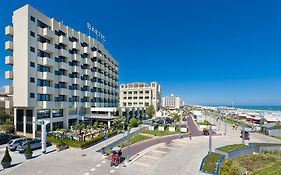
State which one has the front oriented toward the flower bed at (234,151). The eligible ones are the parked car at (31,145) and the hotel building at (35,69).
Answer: the hotel building

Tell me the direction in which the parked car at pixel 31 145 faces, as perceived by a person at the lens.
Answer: facing the viewer and to the left of the viewer

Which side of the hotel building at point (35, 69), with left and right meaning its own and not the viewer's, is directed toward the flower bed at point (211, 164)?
front

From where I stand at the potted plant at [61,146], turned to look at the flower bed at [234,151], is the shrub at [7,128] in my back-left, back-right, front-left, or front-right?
back-left

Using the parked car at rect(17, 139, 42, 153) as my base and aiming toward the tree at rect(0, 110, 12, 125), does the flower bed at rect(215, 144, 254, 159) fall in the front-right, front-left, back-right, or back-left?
back-right

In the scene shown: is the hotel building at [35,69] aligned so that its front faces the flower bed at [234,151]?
yes

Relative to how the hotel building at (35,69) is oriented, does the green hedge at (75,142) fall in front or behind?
in front

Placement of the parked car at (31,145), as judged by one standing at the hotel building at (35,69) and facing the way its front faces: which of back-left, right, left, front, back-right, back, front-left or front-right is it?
front-right

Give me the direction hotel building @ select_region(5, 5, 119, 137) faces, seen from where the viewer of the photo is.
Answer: facing the viewer and to the right of the viewer
